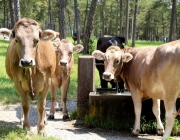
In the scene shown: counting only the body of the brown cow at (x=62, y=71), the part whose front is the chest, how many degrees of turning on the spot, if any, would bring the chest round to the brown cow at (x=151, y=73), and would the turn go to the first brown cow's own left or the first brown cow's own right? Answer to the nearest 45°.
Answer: approximately 45° to the first brown cow's own left

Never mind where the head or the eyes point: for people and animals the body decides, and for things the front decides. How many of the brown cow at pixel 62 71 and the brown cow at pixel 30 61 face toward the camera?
2

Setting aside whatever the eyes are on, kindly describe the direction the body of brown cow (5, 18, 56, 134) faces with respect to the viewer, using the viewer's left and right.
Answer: facing the viewer

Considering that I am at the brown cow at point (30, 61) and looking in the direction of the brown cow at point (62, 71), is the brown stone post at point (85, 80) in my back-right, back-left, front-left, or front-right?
front-right

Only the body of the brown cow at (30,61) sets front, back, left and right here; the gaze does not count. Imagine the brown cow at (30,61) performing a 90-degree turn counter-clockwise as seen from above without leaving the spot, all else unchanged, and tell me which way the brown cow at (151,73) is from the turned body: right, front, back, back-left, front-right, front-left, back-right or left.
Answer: front

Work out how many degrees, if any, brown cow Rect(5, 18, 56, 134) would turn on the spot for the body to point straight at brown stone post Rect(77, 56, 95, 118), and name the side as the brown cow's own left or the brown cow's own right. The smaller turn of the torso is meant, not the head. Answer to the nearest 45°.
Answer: approximately 135° to the brown cow's own left

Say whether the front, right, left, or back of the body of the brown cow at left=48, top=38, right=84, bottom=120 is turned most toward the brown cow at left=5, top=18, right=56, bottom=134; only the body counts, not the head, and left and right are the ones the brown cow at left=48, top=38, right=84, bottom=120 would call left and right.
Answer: front

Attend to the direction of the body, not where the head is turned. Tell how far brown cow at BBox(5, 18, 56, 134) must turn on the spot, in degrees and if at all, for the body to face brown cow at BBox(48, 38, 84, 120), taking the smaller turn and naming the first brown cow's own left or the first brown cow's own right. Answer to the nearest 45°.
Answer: approximately 180°

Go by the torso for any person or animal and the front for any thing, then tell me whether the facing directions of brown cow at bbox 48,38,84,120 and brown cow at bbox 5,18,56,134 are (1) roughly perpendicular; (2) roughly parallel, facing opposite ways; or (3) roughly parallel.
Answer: roughly parallel
